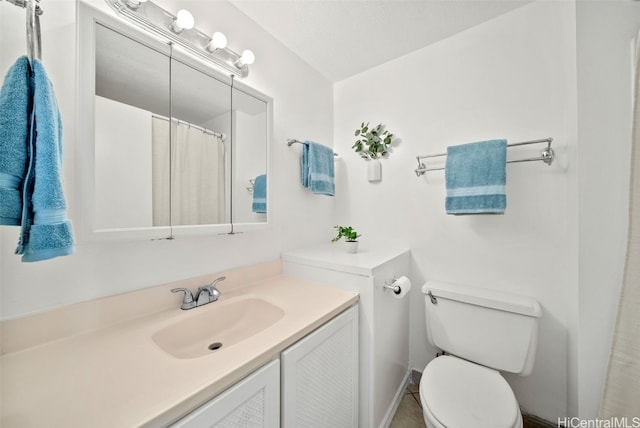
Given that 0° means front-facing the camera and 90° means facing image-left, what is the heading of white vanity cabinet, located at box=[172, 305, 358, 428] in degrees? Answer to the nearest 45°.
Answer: approximately 315°

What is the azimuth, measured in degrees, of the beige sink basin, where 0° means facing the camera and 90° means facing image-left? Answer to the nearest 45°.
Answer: approximately 315°
